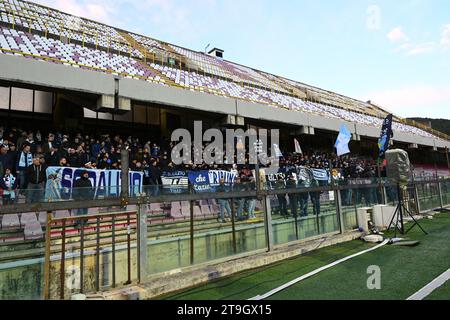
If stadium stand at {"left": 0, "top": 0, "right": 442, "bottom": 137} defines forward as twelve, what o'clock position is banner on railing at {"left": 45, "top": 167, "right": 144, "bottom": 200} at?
The banner on railing is roughly at 1 o'clock from the stadium stand.

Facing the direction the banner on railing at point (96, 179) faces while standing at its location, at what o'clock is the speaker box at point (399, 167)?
The speaker box is roughly at 11 o'clock from the banner on railing.

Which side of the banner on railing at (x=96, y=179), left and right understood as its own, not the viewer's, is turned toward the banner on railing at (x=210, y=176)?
left

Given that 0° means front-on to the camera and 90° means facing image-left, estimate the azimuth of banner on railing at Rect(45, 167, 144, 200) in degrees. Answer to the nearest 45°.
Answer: approximately 315°

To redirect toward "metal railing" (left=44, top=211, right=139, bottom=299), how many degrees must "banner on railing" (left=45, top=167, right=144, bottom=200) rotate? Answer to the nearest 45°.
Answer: approximately 45° to its right

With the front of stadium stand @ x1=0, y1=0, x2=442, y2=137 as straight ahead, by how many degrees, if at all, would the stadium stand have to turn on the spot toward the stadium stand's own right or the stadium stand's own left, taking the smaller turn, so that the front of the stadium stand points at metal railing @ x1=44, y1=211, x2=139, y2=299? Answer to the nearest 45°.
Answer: approximately 45° to the stadium stand's own right

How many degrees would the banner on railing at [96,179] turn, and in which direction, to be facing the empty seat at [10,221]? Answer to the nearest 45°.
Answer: approximately 45° to its right

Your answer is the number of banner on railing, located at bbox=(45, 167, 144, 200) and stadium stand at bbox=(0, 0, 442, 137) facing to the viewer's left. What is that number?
0

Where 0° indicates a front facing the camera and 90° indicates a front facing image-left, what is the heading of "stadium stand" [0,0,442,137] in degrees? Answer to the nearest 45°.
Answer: approximately 315°
